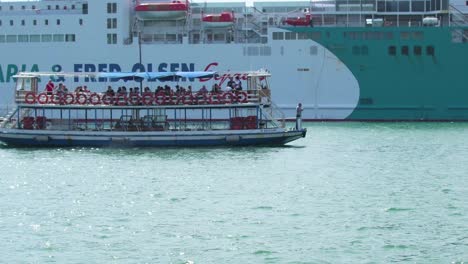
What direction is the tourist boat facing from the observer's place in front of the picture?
facing to the right of the viewer
